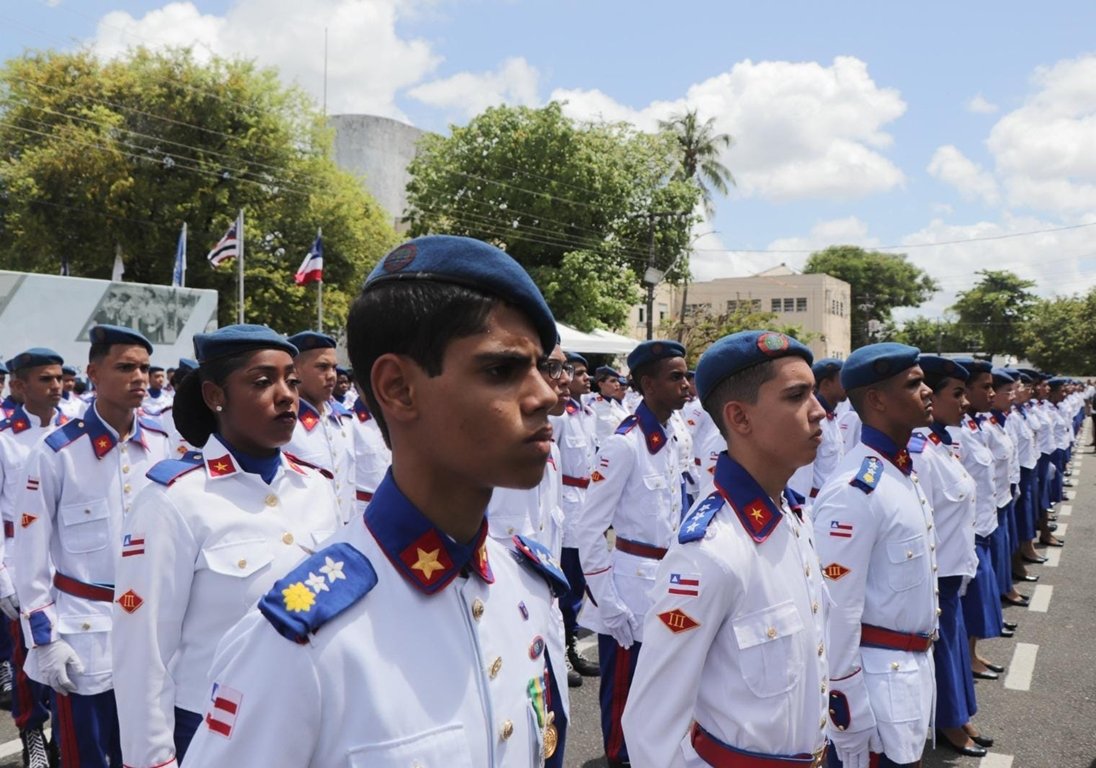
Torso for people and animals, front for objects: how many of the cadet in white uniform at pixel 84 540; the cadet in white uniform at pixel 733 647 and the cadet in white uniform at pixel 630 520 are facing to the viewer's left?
0

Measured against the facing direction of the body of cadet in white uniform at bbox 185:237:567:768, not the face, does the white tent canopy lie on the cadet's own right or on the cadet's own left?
on the cadet's own left

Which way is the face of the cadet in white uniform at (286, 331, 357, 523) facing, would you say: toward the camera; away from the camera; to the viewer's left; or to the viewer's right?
to the viewer's right

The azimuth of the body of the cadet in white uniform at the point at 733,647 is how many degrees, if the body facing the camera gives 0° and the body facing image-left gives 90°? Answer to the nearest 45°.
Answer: approximately 315°

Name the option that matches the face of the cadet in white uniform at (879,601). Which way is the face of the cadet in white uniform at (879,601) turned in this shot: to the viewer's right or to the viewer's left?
to the viewer's right

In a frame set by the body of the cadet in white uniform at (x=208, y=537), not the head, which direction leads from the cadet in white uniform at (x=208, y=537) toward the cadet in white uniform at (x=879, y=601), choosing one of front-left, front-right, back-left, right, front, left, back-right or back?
front-left

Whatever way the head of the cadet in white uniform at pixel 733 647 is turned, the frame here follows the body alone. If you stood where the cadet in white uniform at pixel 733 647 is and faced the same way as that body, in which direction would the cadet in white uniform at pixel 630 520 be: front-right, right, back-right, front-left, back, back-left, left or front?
back-left

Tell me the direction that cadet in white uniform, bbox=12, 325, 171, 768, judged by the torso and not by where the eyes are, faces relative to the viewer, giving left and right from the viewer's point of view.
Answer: facing the viewer and to the right of the viewer

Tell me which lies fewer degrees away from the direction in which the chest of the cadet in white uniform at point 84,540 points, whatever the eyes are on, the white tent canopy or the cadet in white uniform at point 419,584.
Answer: the cadet in white uniform
